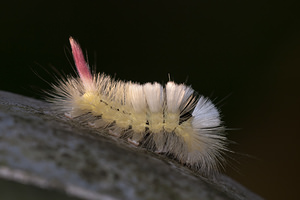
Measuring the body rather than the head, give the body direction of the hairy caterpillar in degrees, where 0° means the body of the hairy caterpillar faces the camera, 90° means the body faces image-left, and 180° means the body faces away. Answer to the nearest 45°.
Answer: approximately 270°
